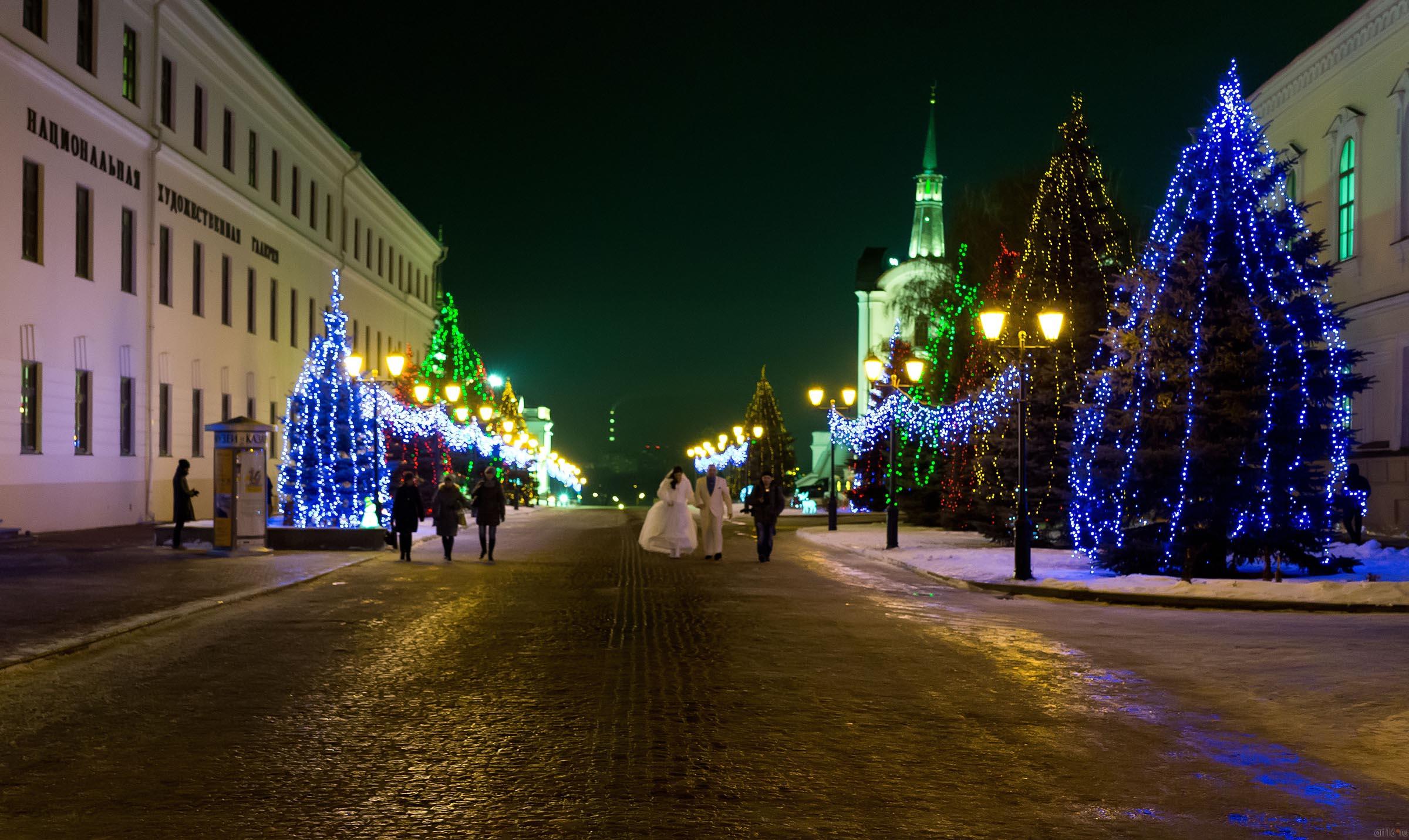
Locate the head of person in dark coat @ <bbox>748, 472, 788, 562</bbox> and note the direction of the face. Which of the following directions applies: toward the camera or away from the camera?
toward the camera

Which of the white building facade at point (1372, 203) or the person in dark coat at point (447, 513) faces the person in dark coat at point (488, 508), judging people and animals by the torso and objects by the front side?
the white building facade

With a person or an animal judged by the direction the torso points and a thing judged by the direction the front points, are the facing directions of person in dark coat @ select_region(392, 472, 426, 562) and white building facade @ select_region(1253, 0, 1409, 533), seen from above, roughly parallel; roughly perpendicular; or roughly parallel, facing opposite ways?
roughly perpendicular

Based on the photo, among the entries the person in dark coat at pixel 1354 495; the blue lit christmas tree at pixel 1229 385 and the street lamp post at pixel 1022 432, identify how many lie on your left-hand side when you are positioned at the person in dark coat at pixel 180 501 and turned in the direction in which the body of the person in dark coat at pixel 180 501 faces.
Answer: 0

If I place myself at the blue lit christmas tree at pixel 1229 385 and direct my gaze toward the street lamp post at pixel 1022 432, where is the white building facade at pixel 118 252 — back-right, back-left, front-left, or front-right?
front-right

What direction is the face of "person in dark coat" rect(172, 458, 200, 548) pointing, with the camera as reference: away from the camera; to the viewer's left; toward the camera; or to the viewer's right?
to the viewer's right

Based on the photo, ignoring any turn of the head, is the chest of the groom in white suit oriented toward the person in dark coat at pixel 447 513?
no

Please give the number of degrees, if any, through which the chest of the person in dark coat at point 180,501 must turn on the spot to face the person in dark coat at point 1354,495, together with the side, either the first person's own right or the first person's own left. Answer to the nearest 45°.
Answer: approximately 45° to the first person's own right

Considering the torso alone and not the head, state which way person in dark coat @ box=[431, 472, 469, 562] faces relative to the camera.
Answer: toward the camera

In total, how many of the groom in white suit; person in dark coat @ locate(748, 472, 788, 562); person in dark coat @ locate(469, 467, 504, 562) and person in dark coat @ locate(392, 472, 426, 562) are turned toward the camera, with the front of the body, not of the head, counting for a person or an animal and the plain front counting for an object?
4

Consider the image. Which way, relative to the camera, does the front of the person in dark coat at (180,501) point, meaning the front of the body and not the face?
to the viewer's right

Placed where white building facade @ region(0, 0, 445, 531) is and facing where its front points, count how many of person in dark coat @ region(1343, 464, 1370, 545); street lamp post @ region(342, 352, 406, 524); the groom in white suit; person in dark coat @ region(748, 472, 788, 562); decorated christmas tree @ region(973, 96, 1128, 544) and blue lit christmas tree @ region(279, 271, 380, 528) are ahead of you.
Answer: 6

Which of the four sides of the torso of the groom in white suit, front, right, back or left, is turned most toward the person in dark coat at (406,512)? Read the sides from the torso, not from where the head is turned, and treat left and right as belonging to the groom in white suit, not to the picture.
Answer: right

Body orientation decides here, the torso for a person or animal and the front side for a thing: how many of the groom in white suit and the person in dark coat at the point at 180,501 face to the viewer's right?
1

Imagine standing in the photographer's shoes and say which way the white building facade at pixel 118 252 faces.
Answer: facing the viewer and to the right of the viewer

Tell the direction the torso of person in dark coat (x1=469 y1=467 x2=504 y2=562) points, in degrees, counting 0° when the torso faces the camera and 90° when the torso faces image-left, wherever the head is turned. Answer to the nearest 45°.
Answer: approximately 0°

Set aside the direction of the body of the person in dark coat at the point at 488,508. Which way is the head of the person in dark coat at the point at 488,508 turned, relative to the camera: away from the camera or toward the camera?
toward the camera
